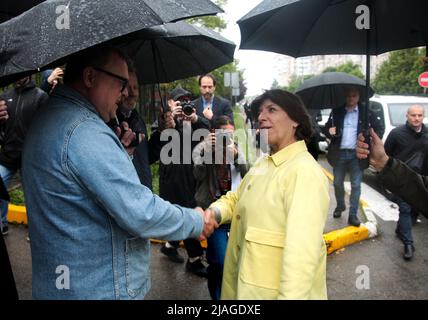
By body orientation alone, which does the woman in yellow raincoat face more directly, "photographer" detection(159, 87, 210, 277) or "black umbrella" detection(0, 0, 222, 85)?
the black umbrella

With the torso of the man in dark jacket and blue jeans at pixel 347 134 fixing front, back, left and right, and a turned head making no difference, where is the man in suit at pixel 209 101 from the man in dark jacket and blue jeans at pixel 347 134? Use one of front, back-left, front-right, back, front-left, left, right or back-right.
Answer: front-right

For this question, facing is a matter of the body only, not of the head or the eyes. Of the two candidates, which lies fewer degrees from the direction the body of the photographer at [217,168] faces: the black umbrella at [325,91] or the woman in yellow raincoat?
the woman in yellow raincoat

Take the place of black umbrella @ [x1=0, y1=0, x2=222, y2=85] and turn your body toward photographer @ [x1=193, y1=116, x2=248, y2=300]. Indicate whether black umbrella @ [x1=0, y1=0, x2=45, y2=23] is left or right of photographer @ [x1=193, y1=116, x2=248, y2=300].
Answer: left

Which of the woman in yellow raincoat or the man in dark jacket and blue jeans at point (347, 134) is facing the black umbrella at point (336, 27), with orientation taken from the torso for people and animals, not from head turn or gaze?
the man in dark jacket and blue jeans

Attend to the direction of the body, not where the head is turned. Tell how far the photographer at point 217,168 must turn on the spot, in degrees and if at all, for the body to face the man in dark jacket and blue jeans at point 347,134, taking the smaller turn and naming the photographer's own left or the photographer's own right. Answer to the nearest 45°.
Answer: approximately 135° to the photographer's own left

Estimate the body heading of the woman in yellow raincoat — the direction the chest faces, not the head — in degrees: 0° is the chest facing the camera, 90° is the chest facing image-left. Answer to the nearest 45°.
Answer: approximately 45°

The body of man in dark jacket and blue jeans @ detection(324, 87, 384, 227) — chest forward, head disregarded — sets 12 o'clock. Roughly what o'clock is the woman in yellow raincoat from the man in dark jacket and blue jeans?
The woman in yellow raincoat is roughly at 12 o'clock from the man in dark jacket and blue jeans.

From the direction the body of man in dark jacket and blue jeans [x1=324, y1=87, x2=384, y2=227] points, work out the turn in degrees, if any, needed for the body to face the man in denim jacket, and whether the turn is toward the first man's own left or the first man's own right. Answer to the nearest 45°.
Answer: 0° — they already face them

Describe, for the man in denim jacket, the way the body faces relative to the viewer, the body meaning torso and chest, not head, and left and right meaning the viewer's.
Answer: facing to the right of the viewer

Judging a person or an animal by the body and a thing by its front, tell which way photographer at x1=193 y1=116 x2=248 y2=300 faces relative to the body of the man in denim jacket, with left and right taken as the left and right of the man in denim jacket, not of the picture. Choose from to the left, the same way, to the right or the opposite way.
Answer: to the right
